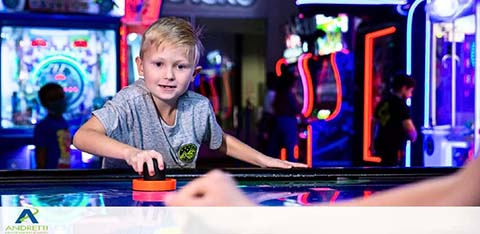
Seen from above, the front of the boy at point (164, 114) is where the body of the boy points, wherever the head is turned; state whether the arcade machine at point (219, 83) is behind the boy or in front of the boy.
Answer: behind

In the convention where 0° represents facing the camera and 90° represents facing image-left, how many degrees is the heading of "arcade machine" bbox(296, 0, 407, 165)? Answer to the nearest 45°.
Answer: approximately 45°

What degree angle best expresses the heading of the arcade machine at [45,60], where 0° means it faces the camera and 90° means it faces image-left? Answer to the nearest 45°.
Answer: approximately 0°

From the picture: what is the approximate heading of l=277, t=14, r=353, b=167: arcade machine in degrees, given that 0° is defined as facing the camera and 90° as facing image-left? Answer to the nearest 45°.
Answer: approximately 45°

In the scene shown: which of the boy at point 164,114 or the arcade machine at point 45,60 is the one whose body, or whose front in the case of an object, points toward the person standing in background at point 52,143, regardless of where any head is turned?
the arcade machine

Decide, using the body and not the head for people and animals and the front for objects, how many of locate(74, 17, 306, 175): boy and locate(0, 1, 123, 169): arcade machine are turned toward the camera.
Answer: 2
